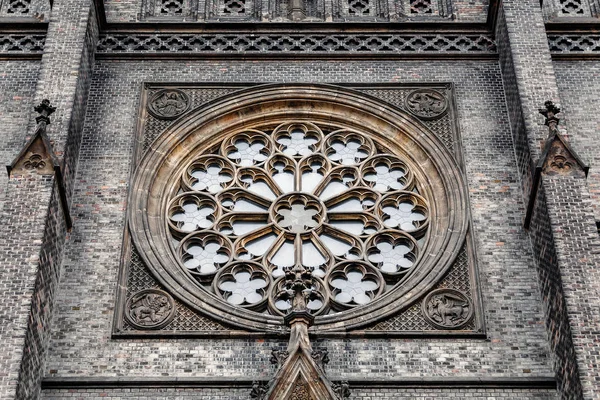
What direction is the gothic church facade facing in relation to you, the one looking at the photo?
facing the viewer
